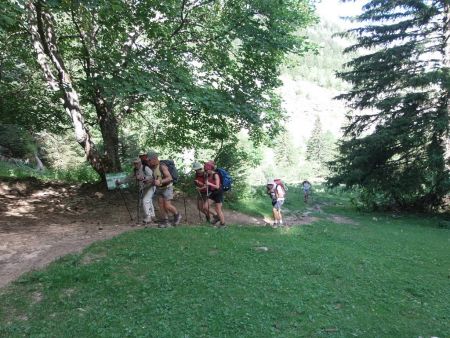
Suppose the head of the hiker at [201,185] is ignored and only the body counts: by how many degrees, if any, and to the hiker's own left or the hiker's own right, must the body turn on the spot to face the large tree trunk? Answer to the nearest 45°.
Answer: approximately 45° to the hiker's own right

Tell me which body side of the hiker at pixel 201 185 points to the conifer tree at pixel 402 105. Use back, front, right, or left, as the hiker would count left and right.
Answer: back

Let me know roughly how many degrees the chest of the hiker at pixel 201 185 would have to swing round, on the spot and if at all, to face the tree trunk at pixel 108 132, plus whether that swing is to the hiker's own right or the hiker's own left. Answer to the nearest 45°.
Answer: approximately 90° to the hiker's own right

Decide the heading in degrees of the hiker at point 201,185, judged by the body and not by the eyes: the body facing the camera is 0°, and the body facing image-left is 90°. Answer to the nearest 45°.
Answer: approximately 45°

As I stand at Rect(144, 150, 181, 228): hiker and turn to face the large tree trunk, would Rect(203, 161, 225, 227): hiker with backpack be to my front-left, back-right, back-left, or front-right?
back-right

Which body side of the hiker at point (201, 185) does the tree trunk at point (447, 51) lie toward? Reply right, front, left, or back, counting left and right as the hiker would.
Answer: back

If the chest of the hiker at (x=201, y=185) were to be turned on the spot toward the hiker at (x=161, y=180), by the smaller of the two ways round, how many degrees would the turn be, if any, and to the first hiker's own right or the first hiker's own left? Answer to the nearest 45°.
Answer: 0° — they already face them
